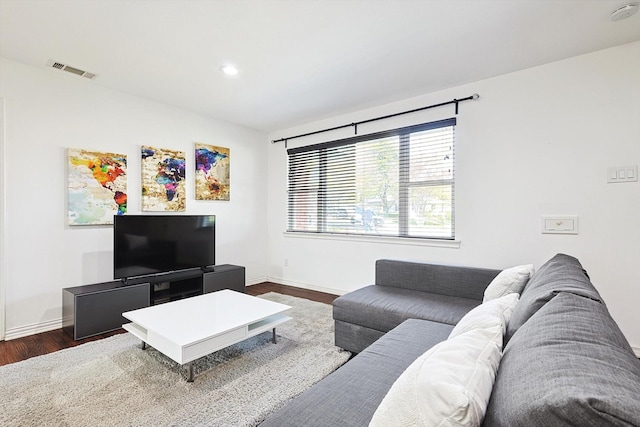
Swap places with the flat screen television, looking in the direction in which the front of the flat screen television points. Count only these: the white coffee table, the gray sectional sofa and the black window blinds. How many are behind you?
0

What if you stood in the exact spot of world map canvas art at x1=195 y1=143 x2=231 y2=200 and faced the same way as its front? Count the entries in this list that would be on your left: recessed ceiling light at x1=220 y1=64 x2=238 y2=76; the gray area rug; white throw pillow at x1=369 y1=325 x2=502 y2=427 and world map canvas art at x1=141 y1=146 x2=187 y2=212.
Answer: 0

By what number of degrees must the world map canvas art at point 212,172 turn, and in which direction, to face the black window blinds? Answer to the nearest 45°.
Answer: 0° — it already faces it

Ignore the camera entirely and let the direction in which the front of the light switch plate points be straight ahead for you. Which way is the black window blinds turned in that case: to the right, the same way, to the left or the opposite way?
the same way

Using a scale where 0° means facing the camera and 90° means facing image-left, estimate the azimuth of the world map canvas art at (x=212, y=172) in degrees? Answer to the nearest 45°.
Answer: approximately 315°

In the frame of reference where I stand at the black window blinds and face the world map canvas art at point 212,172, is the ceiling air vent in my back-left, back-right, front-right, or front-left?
front-left

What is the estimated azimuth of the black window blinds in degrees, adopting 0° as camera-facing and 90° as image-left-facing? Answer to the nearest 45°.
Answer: approximately 45°

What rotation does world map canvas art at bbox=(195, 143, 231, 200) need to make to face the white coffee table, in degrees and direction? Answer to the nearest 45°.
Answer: approximately 45° to its right

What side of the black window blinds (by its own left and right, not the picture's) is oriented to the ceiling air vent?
front

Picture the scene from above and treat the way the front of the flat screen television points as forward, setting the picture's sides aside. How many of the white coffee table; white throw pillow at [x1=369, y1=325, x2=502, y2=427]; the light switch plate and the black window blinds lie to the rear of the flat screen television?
0

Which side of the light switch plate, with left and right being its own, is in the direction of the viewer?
front

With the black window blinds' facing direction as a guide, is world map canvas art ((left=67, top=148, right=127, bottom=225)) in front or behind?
in front

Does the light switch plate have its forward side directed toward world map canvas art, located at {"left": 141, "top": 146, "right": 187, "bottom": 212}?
no

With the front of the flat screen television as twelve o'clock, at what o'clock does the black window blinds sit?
The black window blinds is roughly at 11 o'clock from the flat screen television.

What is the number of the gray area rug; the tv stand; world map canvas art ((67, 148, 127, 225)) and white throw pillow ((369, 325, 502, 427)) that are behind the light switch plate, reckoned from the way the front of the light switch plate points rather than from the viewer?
0

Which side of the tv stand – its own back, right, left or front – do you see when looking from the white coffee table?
front

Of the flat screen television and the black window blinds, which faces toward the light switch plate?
the flat screen television
